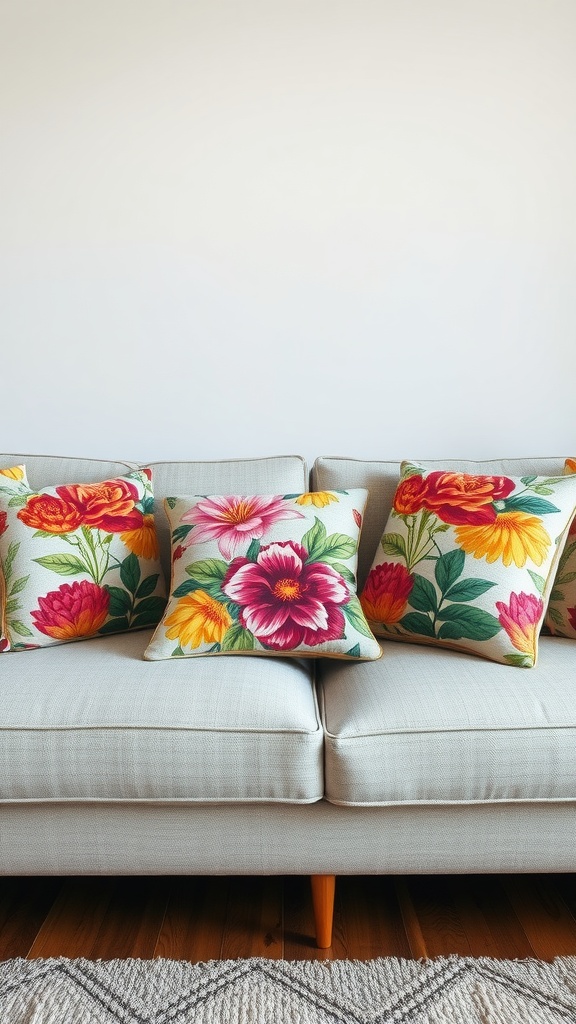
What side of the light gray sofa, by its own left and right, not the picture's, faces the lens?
front

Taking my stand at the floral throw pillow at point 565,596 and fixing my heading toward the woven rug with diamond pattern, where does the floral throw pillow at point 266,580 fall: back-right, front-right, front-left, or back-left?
front-right
